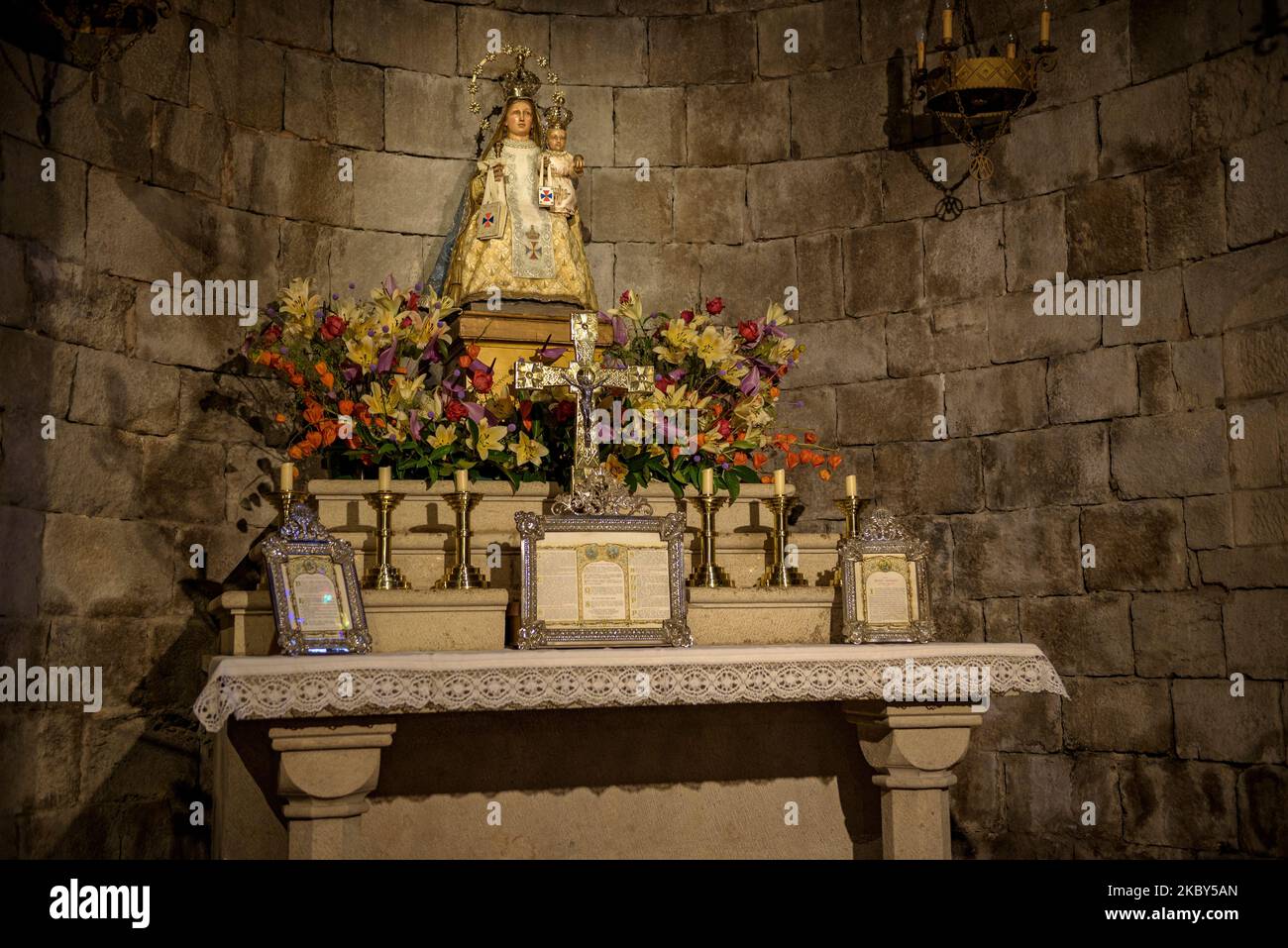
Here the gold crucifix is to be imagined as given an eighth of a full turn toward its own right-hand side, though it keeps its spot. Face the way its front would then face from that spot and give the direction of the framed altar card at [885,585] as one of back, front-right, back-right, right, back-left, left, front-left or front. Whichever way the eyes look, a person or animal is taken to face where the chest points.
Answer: back-left

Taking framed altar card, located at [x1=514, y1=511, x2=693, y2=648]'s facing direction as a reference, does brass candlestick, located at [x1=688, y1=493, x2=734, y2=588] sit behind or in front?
behind

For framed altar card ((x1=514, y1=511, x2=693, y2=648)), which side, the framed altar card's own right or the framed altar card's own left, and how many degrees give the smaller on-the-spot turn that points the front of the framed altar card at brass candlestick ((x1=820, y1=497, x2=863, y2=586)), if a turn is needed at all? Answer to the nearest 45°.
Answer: approximately 135° to the framed altar card's own left

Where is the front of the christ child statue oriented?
toward the camera

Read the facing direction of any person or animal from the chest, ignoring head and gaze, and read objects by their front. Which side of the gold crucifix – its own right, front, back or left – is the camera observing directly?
front

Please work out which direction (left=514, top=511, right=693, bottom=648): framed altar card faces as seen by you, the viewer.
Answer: facing the viewer

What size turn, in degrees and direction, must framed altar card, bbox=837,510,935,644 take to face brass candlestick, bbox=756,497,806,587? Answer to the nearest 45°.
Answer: approximately 135° to its right

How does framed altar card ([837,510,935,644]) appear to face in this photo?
toward the camera
